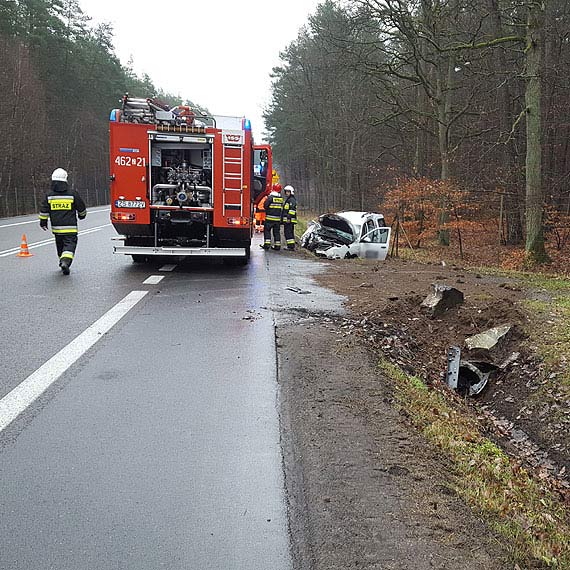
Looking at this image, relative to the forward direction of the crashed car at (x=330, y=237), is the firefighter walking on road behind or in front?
in front

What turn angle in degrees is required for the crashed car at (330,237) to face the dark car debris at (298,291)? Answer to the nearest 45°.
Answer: approximately 45° to its left

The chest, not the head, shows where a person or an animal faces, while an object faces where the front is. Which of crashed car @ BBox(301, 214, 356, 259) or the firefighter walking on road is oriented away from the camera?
the firefighter walking on road

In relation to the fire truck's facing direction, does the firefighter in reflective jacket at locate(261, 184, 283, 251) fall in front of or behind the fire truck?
in front

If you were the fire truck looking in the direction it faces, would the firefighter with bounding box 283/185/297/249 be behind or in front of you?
in front

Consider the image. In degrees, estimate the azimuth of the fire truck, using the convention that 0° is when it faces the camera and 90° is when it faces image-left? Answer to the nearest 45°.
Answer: approximately 180°

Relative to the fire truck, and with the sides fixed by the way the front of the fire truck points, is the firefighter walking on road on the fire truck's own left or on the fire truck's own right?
on the fire truck's own left

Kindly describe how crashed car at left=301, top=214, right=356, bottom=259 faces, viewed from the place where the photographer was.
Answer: facing the viewer and to the left of the viewer

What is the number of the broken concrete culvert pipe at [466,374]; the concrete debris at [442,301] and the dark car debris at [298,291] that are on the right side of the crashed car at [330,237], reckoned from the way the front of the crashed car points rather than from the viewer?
0

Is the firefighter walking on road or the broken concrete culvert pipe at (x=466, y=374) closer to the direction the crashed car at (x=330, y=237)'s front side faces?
the firefighter walking on road

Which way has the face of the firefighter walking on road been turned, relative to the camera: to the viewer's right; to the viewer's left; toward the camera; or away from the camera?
away from the camera

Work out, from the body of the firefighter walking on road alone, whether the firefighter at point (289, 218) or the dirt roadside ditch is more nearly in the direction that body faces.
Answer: the firefighter

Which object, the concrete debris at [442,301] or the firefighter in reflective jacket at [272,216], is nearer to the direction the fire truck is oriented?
the firefighter in reflective jacket

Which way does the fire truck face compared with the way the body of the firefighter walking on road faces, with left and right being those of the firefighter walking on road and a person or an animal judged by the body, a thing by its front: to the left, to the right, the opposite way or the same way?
the same way

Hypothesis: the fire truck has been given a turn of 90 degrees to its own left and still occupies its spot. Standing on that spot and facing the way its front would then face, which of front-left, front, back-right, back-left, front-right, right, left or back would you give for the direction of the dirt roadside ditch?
back-left

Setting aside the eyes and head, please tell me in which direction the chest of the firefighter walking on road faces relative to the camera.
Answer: away from the camera

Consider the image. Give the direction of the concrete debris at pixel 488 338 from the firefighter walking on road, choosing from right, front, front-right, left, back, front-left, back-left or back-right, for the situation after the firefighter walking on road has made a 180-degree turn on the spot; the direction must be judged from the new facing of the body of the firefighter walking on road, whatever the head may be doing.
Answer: front-left

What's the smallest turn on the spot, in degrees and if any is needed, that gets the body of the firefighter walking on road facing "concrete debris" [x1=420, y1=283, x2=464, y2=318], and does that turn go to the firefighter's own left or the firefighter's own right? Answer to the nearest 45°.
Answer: approximately 135° to the firefighter's own right

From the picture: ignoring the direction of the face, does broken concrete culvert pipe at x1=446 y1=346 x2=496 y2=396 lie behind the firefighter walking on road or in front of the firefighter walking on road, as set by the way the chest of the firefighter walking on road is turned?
behind
